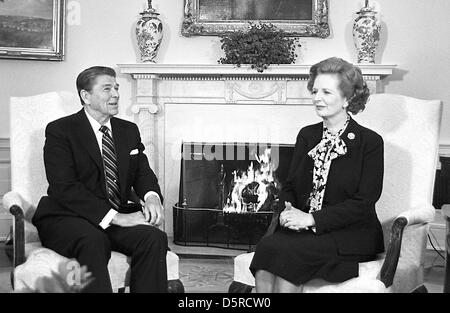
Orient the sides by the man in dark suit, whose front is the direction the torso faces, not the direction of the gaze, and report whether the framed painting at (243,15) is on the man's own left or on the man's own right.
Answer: on the man's own left

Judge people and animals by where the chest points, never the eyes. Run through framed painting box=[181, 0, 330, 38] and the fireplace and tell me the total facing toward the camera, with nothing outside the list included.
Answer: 2

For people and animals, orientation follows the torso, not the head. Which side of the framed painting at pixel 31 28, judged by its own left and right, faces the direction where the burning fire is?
left

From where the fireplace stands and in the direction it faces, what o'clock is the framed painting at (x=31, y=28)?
The framed painting is roughly at 3 o'clock from the fireplace.

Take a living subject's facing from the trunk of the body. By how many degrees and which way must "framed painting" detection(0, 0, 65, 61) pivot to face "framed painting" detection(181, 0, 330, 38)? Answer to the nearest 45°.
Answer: approximately 90° to its left

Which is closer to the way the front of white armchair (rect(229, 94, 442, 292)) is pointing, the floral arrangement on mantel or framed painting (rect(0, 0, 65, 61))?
the framed painting

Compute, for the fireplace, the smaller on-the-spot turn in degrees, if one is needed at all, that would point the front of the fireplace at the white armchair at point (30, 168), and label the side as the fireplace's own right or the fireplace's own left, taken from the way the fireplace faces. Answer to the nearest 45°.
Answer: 0° — it already faces it

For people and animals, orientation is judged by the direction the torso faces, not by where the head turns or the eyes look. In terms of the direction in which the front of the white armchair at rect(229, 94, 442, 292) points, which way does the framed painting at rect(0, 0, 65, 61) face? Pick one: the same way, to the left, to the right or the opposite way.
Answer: to the left

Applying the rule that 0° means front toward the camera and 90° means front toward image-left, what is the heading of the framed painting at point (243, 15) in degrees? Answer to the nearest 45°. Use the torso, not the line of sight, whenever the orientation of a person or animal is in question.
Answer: approximately 0°

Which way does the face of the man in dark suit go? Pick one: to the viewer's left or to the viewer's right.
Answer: to the viewer's right

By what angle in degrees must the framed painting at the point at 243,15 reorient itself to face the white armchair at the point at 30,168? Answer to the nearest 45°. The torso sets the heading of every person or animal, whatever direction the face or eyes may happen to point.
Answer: approximately 45° to its right

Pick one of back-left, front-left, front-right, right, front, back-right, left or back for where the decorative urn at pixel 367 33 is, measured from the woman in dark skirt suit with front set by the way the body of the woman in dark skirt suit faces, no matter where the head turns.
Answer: back-right
